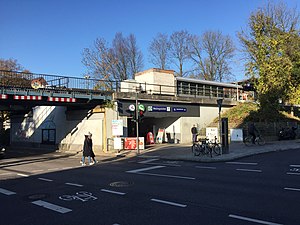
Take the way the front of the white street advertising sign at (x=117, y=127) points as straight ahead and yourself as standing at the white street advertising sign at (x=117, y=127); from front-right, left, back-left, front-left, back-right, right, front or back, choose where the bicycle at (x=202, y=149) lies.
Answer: front-left

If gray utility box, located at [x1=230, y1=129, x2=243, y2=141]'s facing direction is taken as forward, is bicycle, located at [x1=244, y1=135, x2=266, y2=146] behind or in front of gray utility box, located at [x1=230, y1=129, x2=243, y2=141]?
in front

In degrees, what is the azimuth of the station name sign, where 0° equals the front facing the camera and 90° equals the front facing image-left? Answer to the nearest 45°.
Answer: approximately 0°

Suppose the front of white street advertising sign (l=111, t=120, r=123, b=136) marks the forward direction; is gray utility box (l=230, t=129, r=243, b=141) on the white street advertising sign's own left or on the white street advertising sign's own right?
on the white street advertising sign's own left

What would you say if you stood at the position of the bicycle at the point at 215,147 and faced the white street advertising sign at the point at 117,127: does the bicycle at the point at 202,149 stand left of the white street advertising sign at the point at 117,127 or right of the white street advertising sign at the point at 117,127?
left

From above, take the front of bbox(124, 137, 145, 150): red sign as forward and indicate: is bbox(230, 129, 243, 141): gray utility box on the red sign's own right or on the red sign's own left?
on the red sign's own left

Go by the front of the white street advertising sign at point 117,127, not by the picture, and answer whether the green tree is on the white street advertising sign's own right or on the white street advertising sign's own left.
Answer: on the white street advertising sign's own left

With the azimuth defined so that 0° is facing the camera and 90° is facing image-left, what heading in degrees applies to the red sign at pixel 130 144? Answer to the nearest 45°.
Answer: approximately 0°

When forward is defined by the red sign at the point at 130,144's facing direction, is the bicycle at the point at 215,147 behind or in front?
in front

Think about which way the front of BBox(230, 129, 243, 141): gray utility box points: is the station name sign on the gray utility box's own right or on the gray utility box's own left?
on the gray utility box's own right

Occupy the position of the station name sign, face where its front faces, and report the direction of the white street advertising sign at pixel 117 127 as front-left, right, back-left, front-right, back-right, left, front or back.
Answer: front-right
